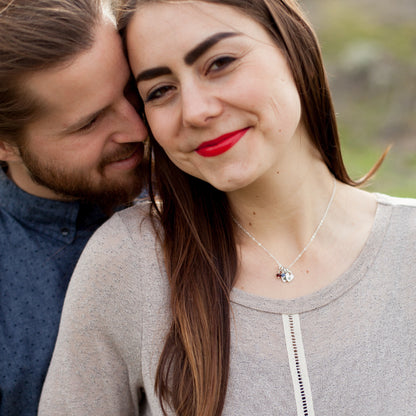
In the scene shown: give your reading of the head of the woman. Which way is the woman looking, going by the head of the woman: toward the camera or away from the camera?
toward the camera

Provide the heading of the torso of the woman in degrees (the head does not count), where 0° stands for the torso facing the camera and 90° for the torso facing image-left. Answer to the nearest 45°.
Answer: approximately 0°

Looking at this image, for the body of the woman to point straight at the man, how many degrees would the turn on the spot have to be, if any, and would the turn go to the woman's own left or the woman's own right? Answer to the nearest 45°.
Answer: approximately 135° to the woman's own right

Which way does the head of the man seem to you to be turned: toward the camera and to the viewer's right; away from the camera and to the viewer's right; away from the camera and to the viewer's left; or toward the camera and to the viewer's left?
toward the camera and to the viewer's right
